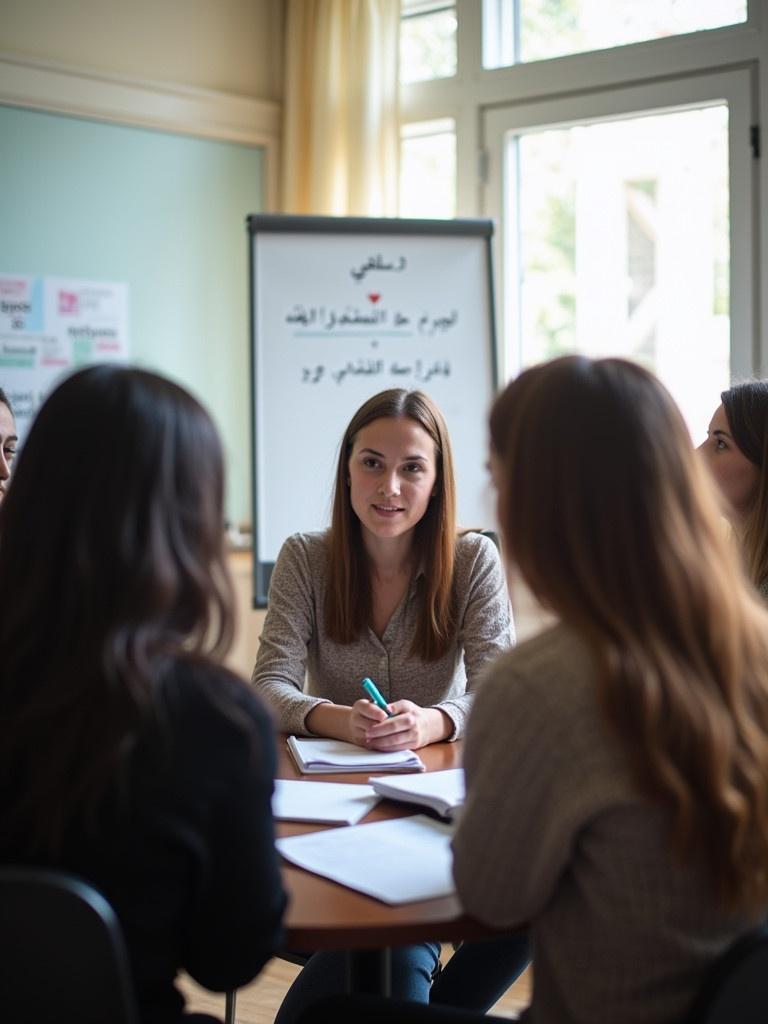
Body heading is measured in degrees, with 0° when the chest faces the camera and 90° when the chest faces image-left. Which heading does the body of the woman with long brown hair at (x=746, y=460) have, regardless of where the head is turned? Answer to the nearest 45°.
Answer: approximately 90°

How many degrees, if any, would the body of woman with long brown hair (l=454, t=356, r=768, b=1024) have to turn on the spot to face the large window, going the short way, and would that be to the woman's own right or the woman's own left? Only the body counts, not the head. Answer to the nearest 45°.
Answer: approximately 45° to the woman's own right

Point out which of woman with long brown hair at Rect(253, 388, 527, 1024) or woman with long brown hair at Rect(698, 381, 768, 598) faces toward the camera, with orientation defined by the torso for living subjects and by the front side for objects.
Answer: woman with long brown hair at Rect(253, 388, 527, 1024)

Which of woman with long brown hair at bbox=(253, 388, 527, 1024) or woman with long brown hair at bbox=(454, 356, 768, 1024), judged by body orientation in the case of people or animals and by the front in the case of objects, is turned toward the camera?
woman with long brown hair at bbox=(253, 388, 527, 1024)

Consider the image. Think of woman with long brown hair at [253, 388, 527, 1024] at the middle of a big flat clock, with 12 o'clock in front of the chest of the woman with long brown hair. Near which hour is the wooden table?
The wooden table is roughly at 12 o'clock from the woman with long brown hair.

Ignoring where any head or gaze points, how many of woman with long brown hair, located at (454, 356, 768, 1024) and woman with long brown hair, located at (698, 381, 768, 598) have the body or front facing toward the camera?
0

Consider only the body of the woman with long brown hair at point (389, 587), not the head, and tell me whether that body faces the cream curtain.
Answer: no

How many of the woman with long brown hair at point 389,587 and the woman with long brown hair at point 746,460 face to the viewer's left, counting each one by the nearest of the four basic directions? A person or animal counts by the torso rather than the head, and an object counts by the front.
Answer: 1

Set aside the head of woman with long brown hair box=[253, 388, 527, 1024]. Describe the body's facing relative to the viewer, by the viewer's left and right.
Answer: facing the viewer

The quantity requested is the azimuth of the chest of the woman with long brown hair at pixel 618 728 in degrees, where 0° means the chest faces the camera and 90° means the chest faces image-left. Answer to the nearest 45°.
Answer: approximately 135°

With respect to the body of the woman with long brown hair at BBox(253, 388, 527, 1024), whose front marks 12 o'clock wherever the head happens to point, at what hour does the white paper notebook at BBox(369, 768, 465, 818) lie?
The white paper notebook is roughly at 12 o'clock from the woman with long brown hair.

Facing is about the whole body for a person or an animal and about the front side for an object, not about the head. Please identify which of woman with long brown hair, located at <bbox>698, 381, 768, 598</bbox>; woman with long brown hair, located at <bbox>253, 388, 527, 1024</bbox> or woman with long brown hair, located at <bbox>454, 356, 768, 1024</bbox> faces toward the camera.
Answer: woman with long brown hair, located at <bbox>253, 388, 527, 1024</bbox>

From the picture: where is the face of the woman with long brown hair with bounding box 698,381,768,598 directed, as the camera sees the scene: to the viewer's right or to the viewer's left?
to the viewer's left

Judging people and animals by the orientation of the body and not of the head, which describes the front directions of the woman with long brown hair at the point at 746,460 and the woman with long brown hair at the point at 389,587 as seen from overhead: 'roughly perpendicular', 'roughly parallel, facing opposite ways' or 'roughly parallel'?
roughly perpendicular

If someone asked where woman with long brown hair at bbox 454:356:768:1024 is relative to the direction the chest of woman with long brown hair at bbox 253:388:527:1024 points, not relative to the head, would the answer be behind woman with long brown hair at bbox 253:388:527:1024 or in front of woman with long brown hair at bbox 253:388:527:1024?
in front

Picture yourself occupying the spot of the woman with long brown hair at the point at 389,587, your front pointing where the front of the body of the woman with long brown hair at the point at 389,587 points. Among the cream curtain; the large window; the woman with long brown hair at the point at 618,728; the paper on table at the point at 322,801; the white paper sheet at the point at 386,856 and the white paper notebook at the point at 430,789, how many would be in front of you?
4
